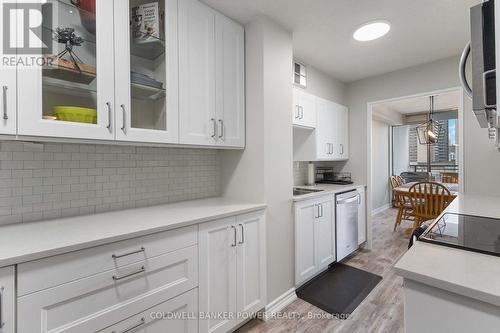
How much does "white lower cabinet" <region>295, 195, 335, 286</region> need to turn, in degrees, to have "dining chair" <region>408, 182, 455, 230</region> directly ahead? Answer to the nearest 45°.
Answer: approximately 90° to its left

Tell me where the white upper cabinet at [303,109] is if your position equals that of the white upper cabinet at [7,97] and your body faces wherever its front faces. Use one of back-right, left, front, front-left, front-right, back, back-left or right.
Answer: left

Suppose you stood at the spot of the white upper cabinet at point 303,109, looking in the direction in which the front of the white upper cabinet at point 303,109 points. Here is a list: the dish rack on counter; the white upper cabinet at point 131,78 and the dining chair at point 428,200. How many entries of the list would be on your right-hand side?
1

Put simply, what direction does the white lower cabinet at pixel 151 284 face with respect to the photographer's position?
facing the viewer and to the right of the viewer

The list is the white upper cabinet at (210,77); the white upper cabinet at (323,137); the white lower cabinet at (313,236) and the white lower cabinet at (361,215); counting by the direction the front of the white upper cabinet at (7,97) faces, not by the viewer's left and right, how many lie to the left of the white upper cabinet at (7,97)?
4

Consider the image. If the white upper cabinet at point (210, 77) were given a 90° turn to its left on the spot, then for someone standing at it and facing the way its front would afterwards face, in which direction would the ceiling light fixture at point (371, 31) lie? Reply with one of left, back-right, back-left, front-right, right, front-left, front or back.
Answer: front-right

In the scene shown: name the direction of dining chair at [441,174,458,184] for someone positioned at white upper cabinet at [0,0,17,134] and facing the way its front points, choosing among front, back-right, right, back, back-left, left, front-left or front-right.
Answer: left

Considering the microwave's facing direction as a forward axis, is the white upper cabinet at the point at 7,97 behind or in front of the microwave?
in front

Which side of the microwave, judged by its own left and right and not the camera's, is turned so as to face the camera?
left

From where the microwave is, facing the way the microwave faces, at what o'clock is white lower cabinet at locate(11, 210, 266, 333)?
The white lower cabinet is roughly at 11 o'clock from the microwave.

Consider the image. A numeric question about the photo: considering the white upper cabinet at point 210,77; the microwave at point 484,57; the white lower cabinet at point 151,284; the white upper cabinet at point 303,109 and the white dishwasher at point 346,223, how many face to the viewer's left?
1
